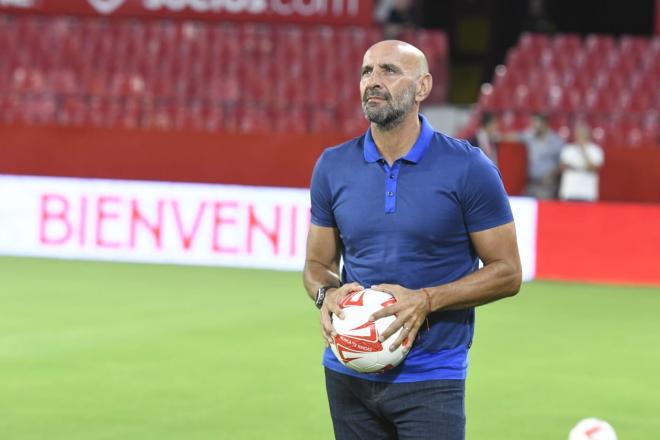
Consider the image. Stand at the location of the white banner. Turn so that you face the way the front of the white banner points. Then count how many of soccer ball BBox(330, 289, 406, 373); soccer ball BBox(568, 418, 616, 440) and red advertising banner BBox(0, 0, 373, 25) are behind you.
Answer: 1

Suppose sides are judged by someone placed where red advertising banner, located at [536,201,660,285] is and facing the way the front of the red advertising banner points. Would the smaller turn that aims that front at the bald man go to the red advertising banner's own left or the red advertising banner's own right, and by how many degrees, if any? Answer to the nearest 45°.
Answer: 0° — it already faces them

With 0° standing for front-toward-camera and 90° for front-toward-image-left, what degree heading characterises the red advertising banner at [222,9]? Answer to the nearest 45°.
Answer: approximately 0°

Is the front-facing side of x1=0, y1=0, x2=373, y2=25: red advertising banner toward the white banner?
yes

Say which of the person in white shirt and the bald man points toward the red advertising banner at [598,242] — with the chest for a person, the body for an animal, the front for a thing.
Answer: the person in white shirt

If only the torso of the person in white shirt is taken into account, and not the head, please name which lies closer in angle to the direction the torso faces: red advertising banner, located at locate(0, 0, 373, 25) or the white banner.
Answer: the white banner

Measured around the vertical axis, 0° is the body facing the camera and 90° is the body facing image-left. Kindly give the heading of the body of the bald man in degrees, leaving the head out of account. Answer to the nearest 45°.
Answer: approximately 45°

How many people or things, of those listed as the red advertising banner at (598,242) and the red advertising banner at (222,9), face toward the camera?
2

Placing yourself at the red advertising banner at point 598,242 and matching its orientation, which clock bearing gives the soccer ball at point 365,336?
The soccer ball is roughly at 12 o'clock from the red advertising banner.

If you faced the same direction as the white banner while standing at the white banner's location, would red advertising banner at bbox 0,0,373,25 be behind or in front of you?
behind

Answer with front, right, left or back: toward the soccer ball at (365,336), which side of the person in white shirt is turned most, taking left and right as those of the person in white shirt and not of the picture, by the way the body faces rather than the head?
front

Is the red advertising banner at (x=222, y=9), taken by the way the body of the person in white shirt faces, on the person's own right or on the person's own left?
on the person's own right

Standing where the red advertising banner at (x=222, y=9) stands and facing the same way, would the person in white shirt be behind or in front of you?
in front

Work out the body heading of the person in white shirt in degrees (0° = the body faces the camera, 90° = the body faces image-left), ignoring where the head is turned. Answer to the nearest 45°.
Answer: approximately 0°
